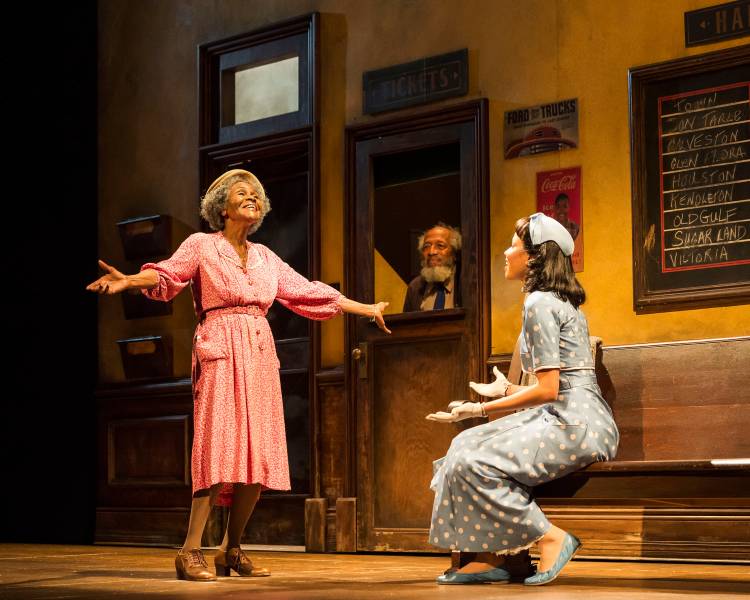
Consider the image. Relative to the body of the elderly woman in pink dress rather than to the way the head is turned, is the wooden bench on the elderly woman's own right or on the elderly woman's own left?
on the elderly woman's own left

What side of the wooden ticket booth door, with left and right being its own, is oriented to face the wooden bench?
left

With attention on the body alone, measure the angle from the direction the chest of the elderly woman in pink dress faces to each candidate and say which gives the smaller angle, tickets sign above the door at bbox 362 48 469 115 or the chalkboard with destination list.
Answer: the chalkboard with destination list

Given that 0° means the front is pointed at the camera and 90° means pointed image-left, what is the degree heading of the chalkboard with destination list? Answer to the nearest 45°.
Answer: approximately 45°

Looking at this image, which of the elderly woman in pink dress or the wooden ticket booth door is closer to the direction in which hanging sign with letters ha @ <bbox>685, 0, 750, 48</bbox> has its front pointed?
the elderly woman in pink dress

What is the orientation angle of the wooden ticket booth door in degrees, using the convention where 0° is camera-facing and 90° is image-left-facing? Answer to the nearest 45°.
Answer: approximately 45°

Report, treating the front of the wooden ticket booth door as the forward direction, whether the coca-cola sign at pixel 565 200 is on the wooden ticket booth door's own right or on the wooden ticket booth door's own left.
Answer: on the wooden ticket booth door's own left

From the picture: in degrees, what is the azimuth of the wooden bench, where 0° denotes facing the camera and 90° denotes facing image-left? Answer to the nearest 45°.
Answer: approximately 0°

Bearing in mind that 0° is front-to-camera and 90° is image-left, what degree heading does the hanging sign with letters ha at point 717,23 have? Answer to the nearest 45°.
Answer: approximately 45°
